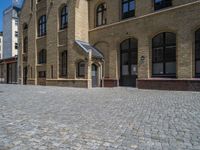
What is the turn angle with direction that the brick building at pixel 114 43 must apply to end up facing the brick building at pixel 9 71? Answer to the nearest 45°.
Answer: approximately 90° to its right

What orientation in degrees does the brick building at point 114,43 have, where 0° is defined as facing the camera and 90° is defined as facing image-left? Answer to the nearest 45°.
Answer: approximately 45°
